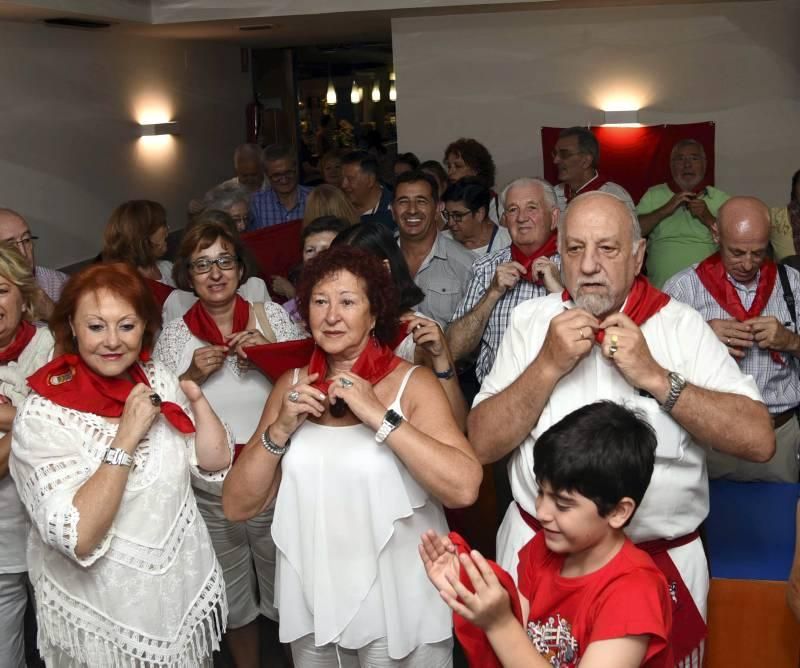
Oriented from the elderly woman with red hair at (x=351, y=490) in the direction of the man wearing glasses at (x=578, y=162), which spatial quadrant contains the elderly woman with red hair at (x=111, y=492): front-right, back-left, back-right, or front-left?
back-left

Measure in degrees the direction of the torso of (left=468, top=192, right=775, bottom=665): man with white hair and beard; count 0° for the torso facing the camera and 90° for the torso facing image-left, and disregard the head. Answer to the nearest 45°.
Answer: approximately 0°

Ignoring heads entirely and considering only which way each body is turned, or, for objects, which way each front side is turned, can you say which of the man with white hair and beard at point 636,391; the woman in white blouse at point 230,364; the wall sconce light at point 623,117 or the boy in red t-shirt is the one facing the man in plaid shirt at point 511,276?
the wall sconce light

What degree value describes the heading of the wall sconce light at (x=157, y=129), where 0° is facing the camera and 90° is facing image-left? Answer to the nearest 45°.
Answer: approximately 315°

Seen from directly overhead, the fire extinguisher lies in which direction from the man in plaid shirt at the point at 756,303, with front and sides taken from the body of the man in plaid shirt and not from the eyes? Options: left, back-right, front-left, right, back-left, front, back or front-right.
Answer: back-right

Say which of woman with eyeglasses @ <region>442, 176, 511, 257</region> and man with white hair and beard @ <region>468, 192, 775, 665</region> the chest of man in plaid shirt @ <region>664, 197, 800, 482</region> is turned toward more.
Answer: the man with white hair and beard

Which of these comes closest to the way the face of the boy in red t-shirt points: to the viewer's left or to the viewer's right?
to the viewer's left

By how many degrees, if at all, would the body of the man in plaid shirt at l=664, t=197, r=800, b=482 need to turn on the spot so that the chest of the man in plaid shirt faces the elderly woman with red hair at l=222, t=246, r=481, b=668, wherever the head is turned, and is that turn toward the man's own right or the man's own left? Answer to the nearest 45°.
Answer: approximately 45° to the man's own right
